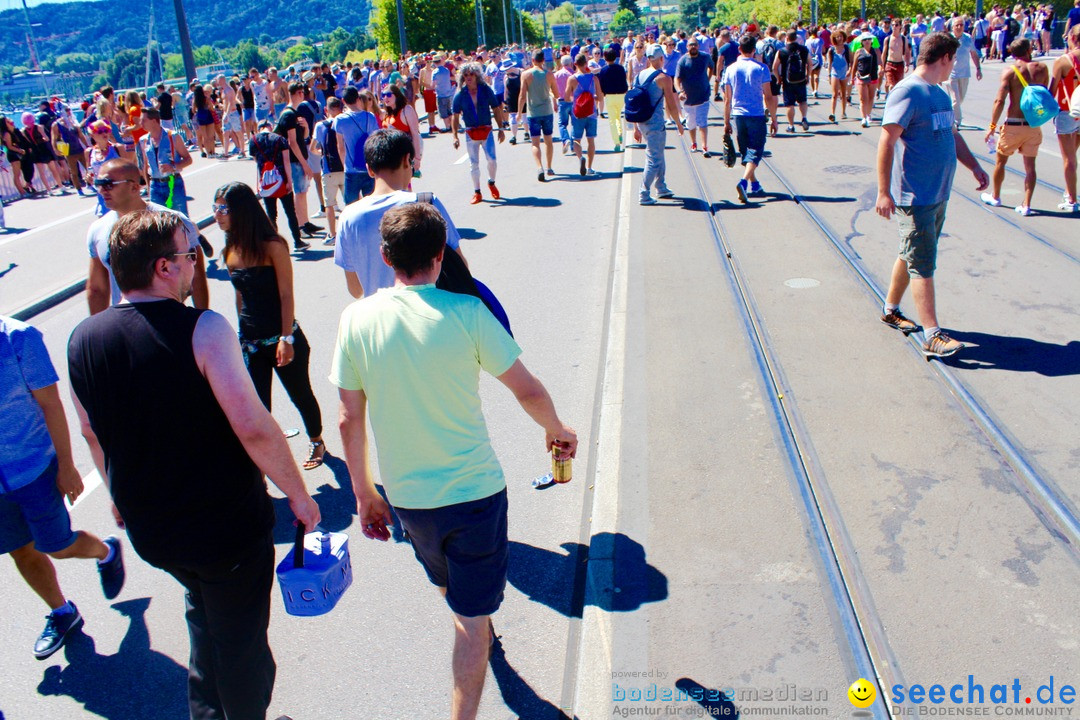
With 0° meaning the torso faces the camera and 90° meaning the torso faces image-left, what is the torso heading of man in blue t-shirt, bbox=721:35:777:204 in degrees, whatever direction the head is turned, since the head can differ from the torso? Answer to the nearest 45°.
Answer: approximately 180°

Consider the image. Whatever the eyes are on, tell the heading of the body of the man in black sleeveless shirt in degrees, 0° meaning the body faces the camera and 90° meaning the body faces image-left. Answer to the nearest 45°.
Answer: approximately 225°

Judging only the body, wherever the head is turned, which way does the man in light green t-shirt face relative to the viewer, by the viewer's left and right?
facing away from the viewer

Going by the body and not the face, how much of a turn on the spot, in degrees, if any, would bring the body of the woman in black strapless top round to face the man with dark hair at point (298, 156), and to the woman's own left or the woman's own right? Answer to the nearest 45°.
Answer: approximately 135° to the woman's own right

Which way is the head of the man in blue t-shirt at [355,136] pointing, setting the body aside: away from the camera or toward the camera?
away from the camera

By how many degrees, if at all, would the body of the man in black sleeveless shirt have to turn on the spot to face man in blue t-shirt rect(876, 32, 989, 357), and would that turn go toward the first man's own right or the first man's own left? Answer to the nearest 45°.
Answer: approximately 45° to the first man's own right

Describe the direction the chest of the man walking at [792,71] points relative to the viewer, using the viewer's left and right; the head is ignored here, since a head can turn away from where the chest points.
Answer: facing away from the viewer

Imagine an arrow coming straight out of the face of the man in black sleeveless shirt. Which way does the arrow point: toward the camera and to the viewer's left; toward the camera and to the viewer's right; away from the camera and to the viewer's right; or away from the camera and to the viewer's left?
away from the camera and to the viewer's right

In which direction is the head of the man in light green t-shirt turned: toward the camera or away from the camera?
away from the camera

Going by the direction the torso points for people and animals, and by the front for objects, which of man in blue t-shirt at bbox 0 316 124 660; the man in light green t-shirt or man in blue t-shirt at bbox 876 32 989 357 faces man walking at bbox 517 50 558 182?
the man in light green t-shirt

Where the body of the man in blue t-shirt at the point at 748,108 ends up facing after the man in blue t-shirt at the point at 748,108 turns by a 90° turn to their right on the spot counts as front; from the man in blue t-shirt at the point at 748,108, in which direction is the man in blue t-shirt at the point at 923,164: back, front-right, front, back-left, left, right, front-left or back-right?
right

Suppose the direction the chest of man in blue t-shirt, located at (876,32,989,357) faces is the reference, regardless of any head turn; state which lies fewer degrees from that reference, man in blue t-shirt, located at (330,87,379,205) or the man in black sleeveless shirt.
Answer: the man in black sleeveless shirt

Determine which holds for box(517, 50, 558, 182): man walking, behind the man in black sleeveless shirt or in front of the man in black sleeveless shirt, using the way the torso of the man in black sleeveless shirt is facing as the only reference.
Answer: in front
